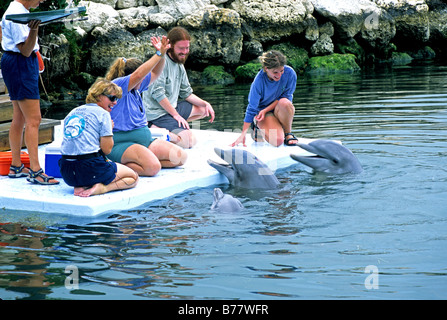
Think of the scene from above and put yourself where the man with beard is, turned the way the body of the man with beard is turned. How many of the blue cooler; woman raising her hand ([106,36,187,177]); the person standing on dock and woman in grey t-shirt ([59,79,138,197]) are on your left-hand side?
0

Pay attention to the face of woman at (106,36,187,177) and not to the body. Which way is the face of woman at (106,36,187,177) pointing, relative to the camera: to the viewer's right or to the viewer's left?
to the viewer's right

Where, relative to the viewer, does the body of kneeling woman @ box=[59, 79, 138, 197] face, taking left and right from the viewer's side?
facing away from the viewer and to the right of the viewer

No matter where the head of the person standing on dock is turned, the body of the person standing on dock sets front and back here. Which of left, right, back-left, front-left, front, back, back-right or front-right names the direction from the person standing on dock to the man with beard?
front-left

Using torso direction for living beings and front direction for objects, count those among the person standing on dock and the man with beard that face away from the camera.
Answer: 0

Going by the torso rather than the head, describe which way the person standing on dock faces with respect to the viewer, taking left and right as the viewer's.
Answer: facing to the right of the viewer

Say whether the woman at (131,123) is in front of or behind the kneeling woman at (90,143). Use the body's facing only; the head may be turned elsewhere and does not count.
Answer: in front

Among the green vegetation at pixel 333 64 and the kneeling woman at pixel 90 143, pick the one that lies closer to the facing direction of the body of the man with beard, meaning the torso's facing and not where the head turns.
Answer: the kneeling woman

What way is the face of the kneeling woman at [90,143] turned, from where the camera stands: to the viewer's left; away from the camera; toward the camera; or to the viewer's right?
to the viewer's right

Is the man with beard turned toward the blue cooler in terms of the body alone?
no

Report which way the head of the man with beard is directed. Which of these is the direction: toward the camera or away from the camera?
toward the camera

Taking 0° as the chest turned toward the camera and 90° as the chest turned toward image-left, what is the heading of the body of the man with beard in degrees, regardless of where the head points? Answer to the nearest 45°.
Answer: approximately 315°
